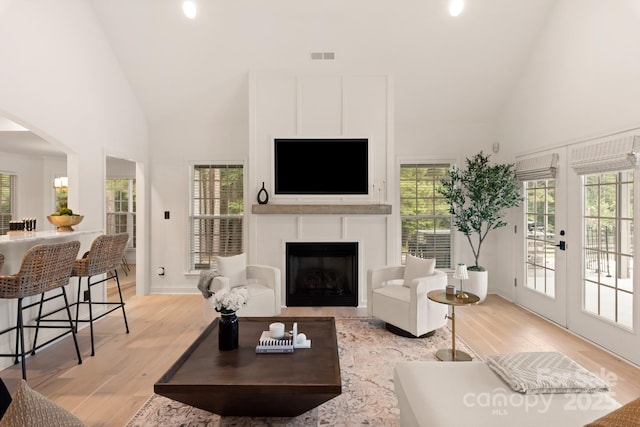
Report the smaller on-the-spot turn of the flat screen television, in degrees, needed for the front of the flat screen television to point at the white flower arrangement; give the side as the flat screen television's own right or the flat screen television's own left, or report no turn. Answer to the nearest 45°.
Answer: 0° — it already faces it

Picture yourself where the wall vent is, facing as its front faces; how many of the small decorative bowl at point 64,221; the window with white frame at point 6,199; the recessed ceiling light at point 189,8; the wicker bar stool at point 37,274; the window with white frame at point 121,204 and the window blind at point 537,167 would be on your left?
1

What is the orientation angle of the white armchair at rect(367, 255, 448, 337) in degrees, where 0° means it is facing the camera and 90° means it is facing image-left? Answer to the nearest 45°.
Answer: approximately 45°

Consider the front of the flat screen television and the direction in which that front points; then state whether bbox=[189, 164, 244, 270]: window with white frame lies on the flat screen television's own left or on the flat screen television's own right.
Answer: on the flat screen television's own right

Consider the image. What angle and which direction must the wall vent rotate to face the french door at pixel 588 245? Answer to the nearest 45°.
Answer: approximately 90° to its left

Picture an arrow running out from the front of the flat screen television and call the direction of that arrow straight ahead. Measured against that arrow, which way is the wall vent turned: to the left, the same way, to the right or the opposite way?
the same way

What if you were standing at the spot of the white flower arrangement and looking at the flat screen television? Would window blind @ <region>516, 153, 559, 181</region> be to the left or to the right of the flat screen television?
right

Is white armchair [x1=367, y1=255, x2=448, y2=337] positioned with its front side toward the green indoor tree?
no

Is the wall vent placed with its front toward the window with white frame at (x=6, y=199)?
no

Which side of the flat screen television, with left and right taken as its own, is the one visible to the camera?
front

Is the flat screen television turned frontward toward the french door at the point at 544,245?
no

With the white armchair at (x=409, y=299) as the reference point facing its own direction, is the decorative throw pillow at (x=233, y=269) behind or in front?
in front

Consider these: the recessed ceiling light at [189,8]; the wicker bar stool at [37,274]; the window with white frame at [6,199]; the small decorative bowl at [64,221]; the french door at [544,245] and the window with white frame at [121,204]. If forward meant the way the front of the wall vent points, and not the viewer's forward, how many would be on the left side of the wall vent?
1

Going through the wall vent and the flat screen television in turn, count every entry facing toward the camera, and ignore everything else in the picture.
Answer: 2

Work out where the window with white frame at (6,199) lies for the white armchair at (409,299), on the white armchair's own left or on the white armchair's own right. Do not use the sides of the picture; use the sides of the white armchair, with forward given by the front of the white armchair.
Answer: on the white armchair's own right

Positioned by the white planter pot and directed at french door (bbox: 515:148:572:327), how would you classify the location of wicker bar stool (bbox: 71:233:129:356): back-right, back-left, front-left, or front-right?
back-right

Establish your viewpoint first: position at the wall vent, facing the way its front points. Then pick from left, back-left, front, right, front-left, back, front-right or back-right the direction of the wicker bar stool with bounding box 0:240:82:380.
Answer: front-right
